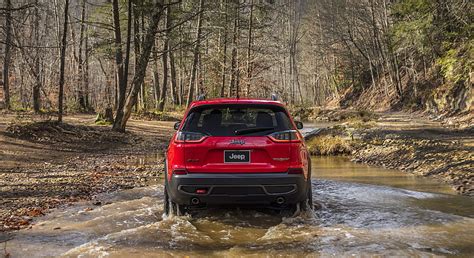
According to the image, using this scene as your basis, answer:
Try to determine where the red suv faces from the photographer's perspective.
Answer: facing away from the viewer

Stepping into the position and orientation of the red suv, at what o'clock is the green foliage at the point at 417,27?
The green foliage is roughly at 1 o'clock from the red suv.

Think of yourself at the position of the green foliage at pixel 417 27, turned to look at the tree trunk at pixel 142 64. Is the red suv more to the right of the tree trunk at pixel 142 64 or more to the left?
left

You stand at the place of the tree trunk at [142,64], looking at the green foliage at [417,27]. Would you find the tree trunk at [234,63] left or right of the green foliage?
left

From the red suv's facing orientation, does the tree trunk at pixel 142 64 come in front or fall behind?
in front

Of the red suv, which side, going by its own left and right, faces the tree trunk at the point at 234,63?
front
